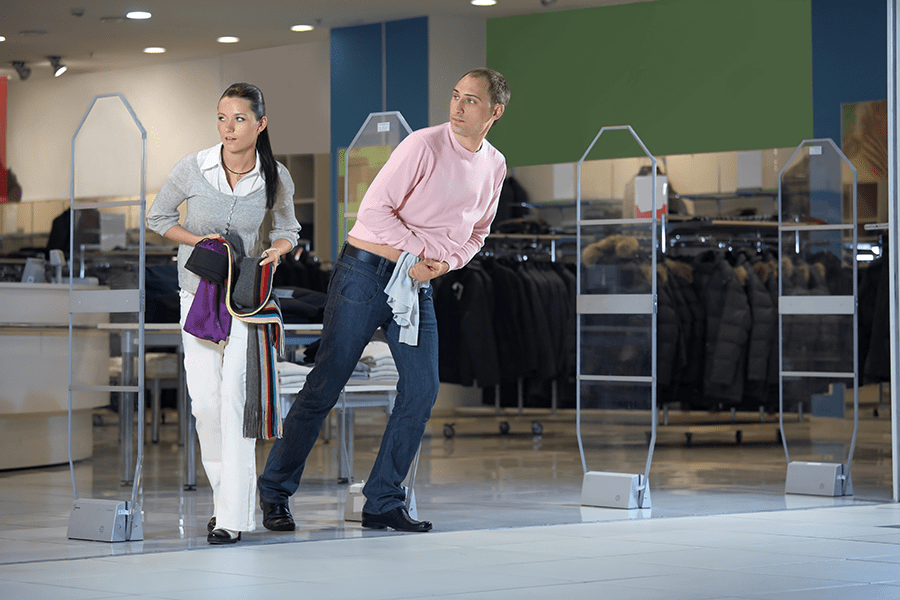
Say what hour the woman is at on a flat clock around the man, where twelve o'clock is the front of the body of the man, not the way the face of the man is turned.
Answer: The woman is roughly at 4 o'clock from the man.

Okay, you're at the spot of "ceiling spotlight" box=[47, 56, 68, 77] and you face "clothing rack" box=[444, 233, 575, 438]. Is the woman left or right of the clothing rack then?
right

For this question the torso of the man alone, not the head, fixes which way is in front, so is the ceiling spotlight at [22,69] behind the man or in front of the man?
behind

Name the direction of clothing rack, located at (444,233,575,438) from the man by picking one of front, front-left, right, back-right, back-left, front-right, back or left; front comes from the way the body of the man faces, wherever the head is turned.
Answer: back-left
